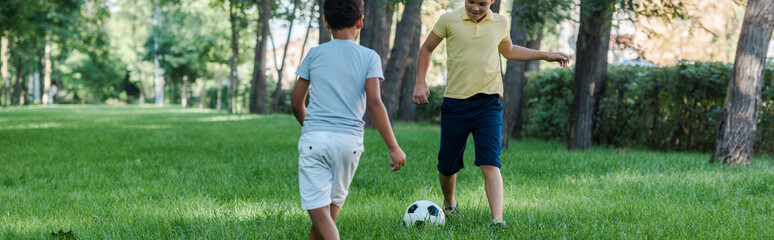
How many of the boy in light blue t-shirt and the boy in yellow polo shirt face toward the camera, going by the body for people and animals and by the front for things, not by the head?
1

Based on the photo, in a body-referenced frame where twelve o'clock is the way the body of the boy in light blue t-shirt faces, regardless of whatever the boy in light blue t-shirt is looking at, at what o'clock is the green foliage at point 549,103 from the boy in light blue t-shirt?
The green foliage is roughly at 1 o'clock from the boy in light blue t-shirt.

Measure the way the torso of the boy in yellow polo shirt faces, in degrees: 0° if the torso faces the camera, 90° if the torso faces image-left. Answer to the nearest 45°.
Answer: approximately 0°

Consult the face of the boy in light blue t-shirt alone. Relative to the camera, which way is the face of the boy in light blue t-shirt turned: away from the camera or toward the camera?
away from the camera

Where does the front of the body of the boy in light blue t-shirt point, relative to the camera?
away from the camera

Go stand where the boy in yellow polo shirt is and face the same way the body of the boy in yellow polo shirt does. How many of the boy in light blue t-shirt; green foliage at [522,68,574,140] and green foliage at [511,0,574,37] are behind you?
2

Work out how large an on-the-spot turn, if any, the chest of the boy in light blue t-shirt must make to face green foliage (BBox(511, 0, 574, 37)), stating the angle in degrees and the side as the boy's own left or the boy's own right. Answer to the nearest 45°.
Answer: approximately 45° to the boy's own right

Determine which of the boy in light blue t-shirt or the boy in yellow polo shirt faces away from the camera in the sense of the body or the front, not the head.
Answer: the boy in light blue t-shirt

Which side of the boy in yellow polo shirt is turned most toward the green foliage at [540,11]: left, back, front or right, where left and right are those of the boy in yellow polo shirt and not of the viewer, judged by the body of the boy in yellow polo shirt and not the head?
back

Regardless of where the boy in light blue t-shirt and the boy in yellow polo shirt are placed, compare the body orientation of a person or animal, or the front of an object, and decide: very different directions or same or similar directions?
very different directions

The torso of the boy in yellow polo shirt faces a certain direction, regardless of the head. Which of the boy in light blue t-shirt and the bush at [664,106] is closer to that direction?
the boy in light blue t-shirt
